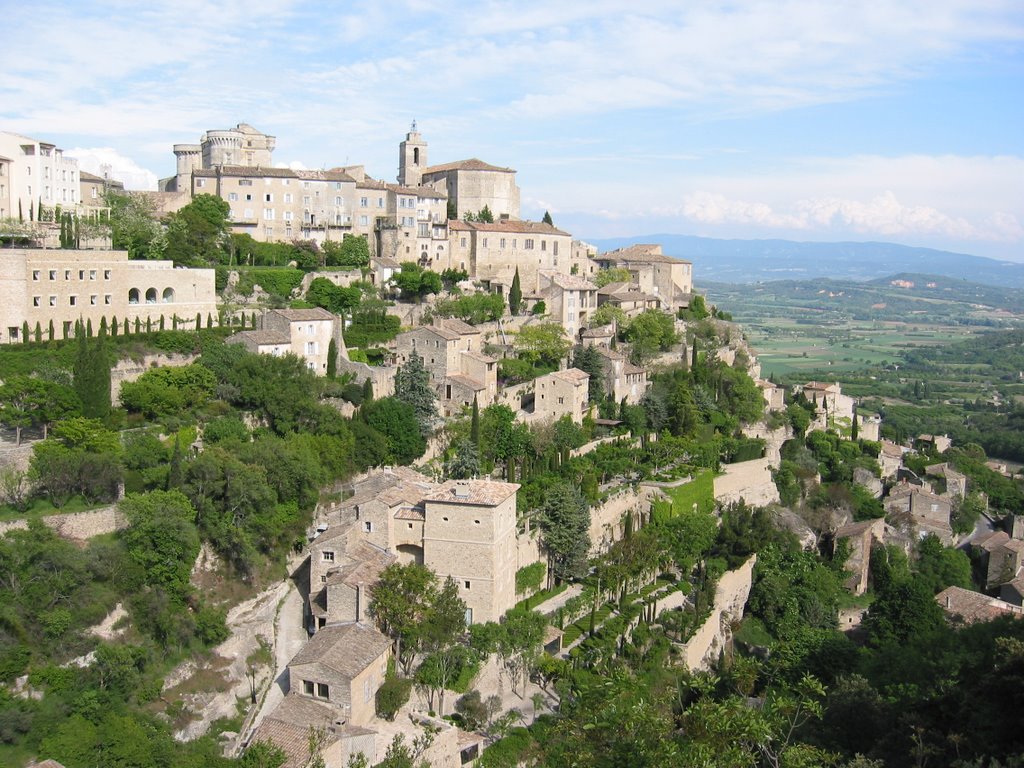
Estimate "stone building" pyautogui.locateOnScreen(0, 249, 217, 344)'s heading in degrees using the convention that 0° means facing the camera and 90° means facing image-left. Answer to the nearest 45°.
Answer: approximately 0°

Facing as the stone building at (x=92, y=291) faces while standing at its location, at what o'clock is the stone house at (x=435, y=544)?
The stone house is roughly at 11 o'clock from the stone building.

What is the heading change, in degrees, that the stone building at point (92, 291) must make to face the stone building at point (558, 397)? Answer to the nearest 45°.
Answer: approximately 90° to its left

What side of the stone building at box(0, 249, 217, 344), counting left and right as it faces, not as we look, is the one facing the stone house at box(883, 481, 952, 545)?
left

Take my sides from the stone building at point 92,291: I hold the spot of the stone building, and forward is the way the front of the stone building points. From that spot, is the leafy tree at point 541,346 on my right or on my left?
on my left

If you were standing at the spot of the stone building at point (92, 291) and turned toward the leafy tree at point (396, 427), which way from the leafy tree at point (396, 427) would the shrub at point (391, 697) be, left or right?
right

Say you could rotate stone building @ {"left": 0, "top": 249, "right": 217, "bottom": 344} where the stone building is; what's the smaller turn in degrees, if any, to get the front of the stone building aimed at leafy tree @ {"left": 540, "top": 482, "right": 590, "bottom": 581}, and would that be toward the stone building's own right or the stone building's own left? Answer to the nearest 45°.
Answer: approximately 45° to the stone building's own left

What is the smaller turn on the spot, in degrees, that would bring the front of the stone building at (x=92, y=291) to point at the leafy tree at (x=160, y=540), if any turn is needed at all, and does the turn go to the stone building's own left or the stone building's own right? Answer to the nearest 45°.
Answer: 0° — it already faces it

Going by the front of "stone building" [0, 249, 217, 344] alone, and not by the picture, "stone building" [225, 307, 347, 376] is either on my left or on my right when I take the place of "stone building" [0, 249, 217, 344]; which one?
on my left

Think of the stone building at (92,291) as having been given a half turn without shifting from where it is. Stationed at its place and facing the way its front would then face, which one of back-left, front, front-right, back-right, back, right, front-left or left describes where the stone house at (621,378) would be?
right

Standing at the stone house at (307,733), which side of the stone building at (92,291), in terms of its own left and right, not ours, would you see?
front

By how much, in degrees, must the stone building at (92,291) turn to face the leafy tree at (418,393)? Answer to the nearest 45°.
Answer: approximately 90° to its left
